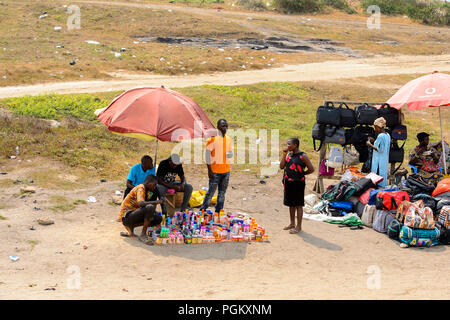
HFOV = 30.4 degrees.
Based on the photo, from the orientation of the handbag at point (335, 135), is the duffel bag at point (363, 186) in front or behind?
in front

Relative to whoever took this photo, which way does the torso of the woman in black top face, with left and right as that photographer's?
facing the viewer and to the left of the viewer

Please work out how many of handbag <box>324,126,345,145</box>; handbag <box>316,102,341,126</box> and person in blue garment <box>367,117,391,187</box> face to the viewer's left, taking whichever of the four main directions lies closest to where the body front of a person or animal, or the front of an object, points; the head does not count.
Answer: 1

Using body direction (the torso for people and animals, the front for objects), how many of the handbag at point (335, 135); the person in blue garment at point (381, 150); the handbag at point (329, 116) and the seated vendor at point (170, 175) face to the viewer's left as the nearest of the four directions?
1

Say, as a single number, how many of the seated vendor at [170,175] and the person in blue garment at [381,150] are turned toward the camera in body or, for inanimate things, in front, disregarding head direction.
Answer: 1

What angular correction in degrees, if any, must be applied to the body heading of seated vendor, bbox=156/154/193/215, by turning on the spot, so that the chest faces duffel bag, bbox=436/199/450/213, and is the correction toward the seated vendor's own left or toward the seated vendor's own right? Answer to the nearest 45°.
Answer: approximately 90° to the seated vendor's own left

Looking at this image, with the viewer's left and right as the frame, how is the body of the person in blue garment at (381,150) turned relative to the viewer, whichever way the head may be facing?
facing to the left of the viewer

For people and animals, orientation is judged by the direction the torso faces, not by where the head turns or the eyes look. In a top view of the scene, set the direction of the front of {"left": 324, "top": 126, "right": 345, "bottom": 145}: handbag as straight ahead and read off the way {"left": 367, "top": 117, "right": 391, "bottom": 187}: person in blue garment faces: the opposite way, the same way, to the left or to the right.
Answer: to the right

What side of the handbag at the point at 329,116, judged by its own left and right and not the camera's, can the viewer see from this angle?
front

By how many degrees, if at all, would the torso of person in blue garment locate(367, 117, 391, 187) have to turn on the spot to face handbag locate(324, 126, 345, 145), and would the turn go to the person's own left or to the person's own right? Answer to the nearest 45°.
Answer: approximately 45° to the person's own right

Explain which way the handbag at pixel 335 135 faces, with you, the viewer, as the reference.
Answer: facing the viewer

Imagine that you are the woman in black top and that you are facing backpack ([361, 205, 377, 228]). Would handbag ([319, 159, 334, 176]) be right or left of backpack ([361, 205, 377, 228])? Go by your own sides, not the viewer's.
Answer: left
